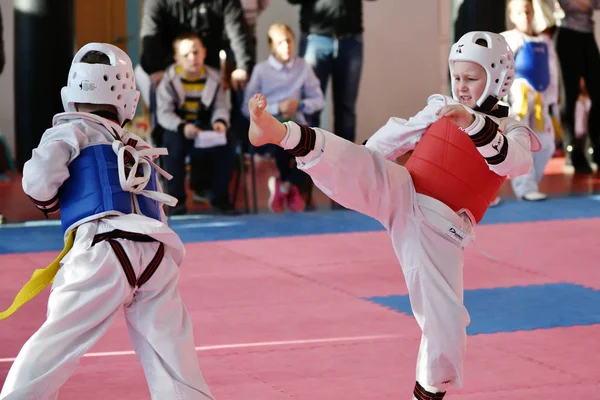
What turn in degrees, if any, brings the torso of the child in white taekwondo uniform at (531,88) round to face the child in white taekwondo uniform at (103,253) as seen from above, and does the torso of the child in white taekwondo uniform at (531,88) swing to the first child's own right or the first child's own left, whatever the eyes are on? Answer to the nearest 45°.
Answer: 0° — they already face them

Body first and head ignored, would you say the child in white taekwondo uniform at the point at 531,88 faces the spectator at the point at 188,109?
no

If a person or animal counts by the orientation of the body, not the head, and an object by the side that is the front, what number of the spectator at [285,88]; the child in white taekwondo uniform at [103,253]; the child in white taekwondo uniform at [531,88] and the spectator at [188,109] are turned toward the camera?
3

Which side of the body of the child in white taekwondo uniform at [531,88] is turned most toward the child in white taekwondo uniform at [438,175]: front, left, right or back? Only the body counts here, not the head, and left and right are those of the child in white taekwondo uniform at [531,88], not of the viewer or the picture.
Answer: front

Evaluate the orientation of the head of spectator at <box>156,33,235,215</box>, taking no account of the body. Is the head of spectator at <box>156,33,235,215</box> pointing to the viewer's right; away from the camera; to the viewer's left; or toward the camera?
toward the camera

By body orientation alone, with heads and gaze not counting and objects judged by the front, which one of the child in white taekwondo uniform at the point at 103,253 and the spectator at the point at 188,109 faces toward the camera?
the spectator

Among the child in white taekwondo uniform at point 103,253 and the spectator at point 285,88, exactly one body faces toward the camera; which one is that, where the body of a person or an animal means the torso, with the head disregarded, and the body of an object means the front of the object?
the spectator

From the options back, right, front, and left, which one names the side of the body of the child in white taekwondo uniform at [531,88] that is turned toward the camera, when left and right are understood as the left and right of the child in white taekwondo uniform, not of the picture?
front

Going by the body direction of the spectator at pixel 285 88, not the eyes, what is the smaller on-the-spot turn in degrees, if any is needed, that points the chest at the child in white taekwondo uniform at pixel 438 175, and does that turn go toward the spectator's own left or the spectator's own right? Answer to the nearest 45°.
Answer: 0° — they already face them

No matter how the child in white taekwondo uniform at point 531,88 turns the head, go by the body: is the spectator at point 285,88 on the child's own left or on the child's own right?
on the child's own right

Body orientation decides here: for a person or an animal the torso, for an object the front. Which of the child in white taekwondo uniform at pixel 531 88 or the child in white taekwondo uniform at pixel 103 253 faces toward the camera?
the child in white taekwondo uniform at pixel 531 88

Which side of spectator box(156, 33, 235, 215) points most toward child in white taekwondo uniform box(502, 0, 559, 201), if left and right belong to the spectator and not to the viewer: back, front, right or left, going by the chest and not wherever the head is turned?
left

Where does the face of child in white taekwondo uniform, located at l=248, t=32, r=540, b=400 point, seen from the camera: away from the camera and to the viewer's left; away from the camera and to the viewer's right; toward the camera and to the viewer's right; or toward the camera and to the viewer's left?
toward the camera and to the viewer's left

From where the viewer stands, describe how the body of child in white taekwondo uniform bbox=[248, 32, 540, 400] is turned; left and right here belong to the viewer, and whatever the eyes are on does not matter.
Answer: facing the viewer and to the left of the viewer

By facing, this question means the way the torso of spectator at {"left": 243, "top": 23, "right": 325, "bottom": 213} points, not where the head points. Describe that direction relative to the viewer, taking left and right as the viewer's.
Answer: facing the viewer

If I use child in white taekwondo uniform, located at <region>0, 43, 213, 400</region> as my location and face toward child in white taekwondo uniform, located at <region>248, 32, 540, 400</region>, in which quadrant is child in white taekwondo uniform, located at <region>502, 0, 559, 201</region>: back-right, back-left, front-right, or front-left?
front-left

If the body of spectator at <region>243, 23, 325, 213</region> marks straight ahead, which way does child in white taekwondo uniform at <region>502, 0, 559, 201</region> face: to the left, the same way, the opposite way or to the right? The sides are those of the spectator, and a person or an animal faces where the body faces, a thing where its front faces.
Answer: the same way

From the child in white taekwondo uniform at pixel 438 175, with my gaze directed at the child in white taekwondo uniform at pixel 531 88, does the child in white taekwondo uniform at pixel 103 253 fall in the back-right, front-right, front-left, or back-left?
back-left
